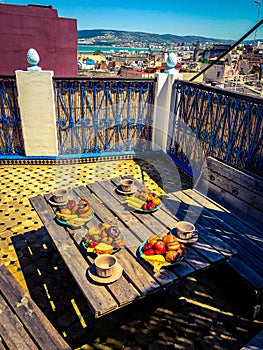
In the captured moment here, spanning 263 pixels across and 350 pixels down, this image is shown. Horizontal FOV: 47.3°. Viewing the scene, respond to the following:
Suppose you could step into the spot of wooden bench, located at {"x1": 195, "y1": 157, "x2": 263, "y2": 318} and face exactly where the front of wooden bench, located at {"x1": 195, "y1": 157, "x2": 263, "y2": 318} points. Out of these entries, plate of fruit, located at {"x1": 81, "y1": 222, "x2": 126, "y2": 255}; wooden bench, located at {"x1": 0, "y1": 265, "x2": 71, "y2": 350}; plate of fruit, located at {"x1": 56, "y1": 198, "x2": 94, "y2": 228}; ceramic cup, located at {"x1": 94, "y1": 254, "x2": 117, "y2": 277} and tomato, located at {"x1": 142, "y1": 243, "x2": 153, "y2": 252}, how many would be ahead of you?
5

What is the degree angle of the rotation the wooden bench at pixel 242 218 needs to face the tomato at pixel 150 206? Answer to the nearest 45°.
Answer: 0° — it already faces it

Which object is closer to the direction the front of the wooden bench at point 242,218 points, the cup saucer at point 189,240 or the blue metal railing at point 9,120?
the cup saucer

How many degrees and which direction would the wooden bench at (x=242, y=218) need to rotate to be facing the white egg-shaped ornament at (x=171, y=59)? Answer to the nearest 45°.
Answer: approximately 90° to its right

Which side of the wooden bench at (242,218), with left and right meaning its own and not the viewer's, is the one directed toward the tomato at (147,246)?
front

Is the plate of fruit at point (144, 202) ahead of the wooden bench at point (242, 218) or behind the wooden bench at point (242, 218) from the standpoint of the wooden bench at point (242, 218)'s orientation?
ahead

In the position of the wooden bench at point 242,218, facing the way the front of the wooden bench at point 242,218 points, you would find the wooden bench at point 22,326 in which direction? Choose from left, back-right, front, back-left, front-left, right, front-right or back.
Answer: front

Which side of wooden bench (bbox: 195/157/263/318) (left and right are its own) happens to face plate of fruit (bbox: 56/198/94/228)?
front

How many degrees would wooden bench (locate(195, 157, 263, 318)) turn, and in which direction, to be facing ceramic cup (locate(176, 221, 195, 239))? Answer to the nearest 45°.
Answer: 0° — it already faces it

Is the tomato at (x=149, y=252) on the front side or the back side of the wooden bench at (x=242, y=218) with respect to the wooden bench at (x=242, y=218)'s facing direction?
on the front side

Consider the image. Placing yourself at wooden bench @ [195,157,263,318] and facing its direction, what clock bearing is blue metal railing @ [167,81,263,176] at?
The blue metal railing is roughly at 4 o'clock from the wooden bench.

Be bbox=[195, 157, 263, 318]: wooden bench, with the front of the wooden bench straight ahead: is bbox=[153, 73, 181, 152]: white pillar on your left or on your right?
on your right

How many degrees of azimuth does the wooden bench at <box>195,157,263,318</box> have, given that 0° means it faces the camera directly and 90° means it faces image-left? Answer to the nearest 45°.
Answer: approximately 45°
